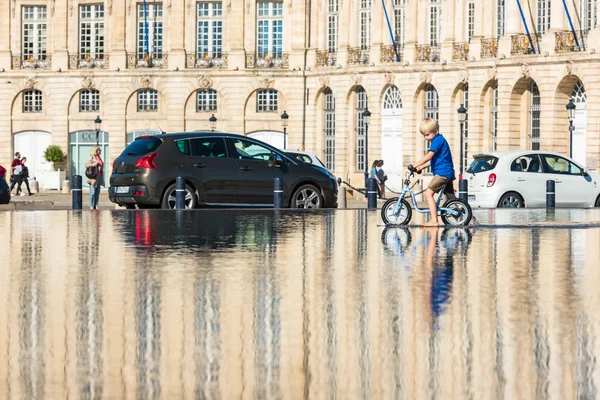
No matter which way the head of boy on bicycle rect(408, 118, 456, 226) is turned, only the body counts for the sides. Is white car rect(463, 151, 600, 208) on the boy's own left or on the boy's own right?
on the boy's own right

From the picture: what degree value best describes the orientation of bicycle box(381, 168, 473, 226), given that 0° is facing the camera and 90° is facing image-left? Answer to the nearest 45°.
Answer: approximately 90°

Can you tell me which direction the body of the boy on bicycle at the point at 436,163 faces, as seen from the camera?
to the viewer's left

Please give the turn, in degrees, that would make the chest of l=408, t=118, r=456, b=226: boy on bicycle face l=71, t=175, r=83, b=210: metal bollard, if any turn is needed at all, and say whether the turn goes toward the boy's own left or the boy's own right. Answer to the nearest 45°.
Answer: approximately 45° to the boy's own right

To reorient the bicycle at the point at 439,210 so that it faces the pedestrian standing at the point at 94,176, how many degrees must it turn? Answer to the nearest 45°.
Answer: approximately 45° to its right
